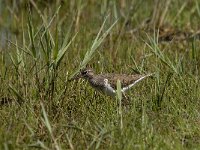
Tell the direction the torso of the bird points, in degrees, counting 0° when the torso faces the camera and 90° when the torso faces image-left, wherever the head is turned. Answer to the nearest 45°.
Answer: approximately 90°
